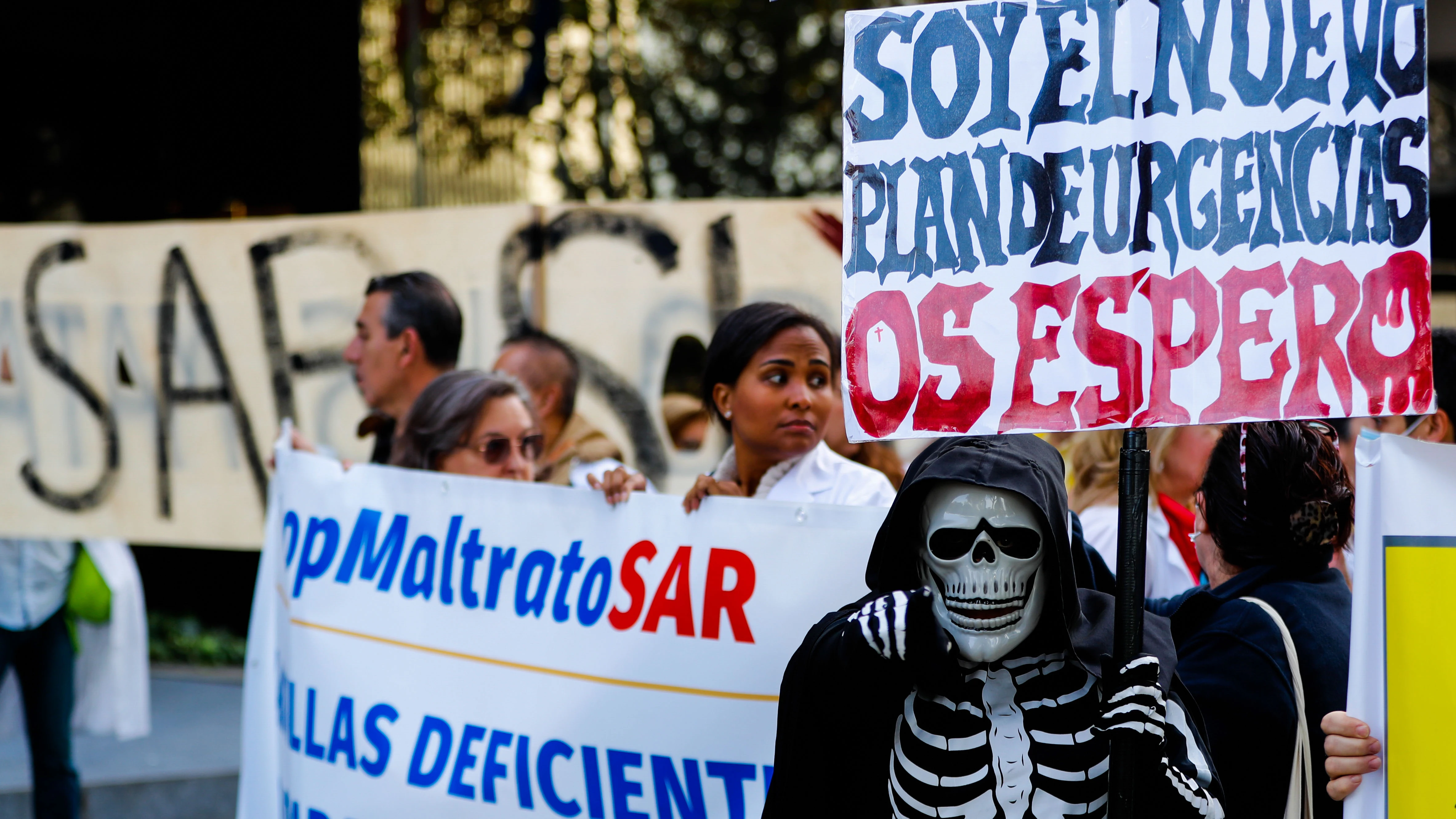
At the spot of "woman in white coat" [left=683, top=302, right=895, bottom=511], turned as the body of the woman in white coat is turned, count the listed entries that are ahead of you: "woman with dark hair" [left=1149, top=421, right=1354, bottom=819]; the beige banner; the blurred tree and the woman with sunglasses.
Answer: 1

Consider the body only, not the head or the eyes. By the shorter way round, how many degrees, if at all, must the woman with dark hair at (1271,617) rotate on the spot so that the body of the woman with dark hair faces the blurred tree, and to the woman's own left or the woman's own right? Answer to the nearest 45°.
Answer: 0° — they already face it

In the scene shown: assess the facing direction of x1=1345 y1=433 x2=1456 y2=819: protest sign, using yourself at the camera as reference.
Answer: facing the viewer

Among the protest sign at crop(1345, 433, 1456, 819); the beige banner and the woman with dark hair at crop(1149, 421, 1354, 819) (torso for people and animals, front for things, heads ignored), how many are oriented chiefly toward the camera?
2

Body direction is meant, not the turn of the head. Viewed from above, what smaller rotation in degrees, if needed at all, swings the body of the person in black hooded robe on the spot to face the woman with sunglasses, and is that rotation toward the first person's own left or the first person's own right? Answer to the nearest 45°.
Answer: approximately 135° to the first person's own right

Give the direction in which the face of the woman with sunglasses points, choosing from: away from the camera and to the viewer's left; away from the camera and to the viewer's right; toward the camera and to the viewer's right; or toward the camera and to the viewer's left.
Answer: toward the camera and to the viewer's right

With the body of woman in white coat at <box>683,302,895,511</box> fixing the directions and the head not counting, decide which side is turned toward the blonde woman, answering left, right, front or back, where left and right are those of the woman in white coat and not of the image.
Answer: left
